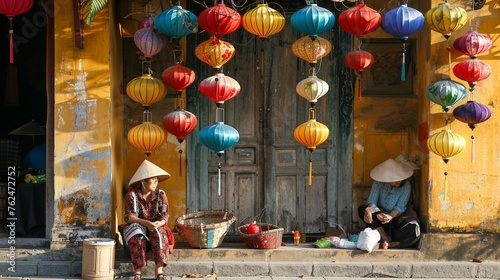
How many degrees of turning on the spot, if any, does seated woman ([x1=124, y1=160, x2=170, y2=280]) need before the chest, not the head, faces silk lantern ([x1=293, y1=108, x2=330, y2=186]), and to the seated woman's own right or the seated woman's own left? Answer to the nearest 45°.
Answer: approximately 90° to the seated woman's own left

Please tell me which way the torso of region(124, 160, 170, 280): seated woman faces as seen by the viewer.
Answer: toward the camera

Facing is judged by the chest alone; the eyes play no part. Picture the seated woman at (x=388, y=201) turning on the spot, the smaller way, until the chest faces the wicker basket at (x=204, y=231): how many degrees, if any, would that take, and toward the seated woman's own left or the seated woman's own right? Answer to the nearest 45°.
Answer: approximately 90° to the seated woman's own right

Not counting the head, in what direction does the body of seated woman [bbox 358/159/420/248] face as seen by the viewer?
toward the camera

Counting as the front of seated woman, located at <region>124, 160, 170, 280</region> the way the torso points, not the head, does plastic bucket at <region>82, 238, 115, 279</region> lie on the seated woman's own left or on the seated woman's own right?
on the seated woman's own right

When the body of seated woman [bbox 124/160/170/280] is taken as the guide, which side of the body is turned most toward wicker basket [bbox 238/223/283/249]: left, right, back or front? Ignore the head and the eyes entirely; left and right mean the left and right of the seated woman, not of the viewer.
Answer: left

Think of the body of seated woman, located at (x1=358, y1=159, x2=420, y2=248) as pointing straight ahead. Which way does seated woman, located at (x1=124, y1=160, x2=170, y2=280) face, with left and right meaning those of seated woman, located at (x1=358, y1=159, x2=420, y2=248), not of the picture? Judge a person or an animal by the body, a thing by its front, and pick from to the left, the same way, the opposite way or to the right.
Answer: the same way

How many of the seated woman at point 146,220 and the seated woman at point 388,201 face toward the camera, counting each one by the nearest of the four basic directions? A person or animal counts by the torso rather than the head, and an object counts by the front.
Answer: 2

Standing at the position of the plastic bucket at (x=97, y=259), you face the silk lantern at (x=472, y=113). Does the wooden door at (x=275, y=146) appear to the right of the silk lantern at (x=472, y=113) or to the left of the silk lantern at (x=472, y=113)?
left

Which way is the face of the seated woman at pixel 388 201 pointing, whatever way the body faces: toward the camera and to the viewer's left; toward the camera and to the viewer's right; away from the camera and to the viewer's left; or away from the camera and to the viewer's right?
toward the camera and to the viewer's left

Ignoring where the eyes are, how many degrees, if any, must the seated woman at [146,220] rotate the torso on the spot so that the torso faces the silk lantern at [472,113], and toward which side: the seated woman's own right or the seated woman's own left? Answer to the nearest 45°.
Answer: approximately 90° to the seated woman's own left

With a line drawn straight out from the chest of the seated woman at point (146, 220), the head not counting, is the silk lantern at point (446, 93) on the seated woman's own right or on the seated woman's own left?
on the seated woman's own left
